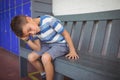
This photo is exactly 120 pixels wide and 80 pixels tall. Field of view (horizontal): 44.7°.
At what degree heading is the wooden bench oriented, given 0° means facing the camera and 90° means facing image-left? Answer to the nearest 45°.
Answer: approximately 45°

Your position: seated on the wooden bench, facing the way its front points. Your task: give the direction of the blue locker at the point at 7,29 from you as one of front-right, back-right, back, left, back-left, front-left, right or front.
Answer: right

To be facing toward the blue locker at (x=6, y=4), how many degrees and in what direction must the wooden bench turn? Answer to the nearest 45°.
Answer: approximately 90° to its right

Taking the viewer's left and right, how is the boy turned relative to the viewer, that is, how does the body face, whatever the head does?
facing the viewer and to the left of the viewer

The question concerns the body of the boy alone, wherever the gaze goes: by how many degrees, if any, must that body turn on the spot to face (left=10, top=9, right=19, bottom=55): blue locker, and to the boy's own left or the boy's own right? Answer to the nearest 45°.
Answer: approximately 135° to the boy's own right

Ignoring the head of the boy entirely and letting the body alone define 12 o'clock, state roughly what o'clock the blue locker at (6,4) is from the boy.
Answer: The blue locker is roughly at 4 o'clock from the boy.

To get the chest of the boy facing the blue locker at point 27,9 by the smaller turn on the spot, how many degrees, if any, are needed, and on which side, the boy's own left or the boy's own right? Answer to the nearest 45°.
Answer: approximately 135° to the boy's own right

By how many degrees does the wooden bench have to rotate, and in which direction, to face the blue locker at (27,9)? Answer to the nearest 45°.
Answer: approximately 90° to its right
